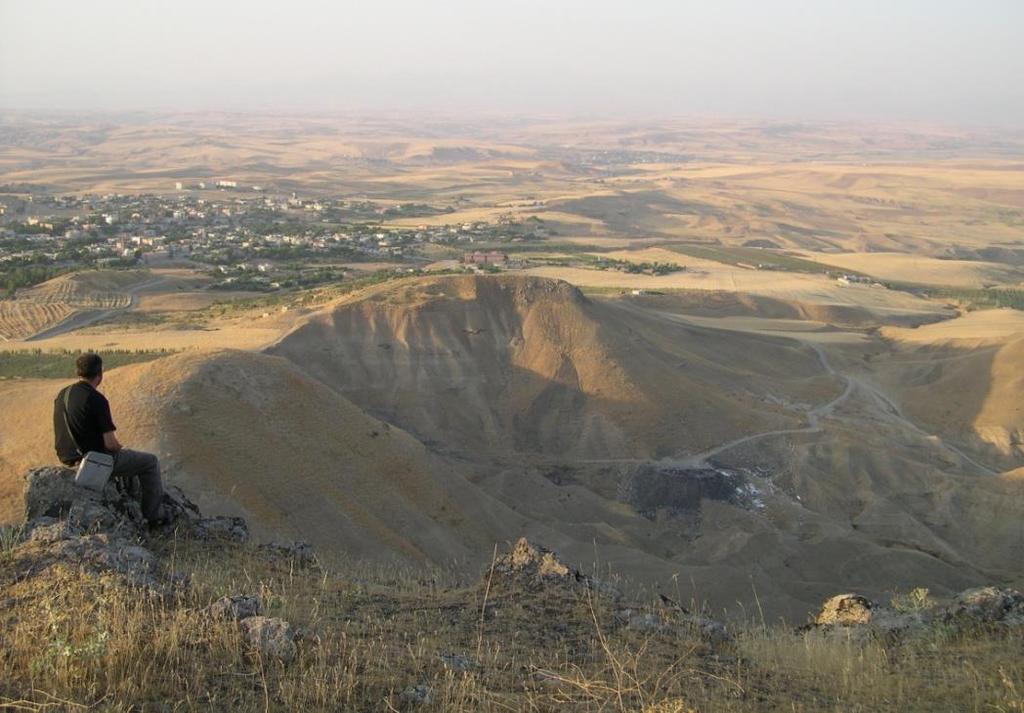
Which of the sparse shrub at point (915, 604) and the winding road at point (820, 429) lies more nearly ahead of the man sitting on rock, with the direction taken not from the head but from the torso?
the winding road

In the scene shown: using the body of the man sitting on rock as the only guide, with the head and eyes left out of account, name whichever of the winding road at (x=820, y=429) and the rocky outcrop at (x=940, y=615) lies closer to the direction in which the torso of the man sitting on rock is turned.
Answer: the winding road

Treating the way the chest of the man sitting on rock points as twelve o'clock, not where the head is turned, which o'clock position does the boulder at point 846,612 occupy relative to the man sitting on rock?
The boulder is roughly at 2 o'clock from the man sitting on rock.

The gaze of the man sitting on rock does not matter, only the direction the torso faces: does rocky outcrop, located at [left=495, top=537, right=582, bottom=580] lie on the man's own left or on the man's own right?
on the man's own right

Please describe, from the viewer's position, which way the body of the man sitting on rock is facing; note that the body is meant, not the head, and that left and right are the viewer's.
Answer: facing away from the viewer and to the right of the viewer

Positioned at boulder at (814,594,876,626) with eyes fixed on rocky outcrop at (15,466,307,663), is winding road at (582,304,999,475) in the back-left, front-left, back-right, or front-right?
back-right

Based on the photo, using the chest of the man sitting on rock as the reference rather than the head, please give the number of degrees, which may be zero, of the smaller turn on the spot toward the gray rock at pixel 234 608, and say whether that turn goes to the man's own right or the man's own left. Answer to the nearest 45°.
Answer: approximately 135° to the man's own right

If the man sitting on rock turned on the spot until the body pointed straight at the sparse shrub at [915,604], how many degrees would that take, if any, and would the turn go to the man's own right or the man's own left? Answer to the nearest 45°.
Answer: approximately 45° to the man's own right

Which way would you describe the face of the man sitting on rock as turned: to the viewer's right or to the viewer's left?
to the viewer's right

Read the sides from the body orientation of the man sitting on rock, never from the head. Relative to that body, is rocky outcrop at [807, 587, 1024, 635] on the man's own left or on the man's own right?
on the man's own right
